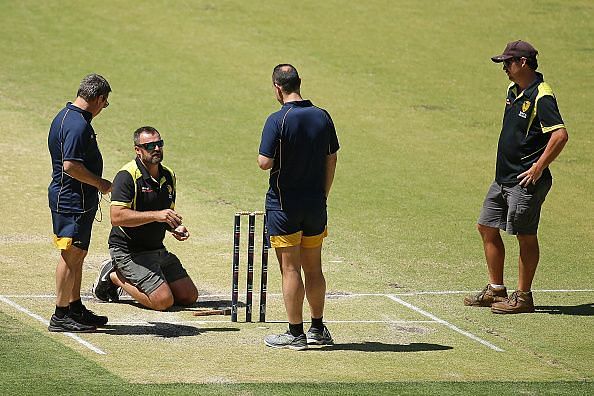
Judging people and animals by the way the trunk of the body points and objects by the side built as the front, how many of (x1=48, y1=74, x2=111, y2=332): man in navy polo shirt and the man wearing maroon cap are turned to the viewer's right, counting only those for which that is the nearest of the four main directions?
1

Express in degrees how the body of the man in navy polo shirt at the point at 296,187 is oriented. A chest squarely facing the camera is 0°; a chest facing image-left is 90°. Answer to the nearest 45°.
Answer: approximately 135°

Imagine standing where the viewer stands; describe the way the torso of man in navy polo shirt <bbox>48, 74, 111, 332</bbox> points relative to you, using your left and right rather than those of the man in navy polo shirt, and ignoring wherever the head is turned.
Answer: facing to the right of the viewer

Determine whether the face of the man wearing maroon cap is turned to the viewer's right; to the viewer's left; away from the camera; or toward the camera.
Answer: to the viewer's left

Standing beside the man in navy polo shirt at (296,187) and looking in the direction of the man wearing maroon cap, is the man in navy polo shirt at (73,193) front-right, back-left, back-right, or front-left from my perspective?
back-left

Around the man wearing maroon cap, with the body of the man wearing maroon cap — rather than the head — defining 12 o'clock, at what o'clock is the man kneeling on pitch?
The man kneeling on pitch is roughly at 1 o'clock from the man wearing maroon cap.

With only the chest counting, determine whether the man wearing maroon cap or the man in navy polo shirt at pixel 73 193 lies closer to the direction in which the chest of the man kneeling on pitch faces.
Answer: the man wearing maroon cap

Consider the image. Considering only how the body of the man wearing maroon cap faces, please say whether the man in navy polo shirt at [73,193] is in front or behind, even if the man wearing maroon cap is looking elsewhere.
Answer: in front

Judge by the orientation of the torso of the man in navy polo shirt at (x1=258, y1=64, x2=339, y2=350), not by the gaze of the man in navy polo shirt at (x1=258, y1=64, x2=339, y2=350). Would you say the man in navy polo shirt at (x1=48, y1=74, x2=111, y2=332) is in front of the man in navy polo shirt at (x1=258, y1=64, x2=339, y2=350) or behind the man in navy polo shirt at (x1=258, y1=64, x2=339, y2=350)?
in front

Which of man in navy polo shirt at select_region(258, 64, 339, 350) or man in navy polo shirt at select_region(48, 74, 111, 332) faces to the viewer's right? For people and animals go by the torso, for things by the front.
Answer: man in navy polo shirt at select_region(48, 74, 111, 332)

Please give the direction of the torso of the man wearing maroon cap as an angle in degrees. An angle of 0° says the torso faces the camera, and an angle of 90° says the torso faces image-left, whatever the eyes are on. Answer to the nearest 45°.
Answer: approximately 45°

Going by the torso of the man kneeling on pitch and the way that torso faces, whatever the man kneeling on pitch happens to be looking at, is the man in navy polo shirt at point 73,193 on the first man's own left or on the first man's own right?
on the first man's own right

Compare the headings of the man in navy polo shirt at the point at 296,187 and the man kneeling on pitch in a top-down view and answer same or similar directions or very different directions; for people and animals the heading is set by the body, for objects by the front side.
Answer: very different directions
